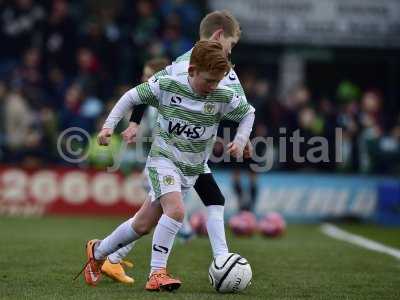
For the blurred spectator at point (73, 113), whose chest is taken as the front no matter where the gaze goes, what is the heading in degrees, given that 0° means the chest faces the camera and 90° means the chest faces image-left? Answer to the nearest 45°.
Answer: approximately 0°

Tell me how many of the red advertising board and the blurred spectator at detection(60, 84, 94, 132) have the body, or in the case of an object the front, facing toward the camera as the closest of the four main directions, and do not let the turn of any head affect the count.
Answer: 2

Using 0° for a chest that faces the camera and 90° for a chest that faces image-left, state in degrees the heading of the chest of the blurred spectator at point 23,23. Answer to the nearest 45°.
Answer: approximately 0°
